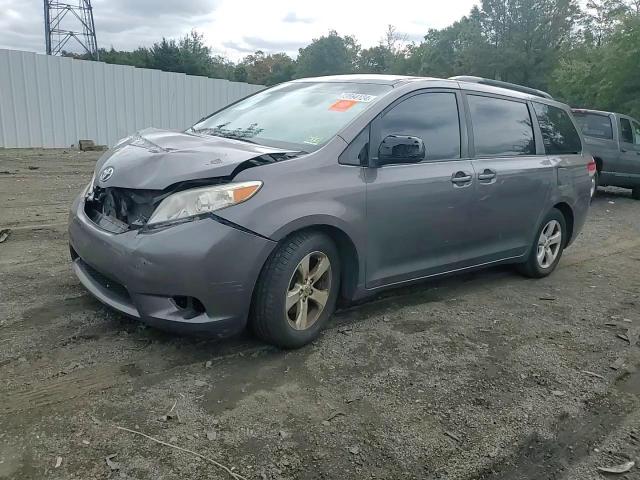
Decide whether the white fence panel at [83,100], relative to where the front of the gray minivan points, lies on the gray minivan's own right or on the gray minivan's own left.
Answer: on the gray minivan's own right

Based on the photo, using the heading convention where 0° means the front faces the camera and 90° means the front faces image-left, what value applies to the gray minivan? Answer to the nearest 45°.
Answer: approximately 45°

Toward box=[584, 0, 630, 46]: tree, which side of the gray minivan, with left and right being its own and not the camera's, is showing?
back
